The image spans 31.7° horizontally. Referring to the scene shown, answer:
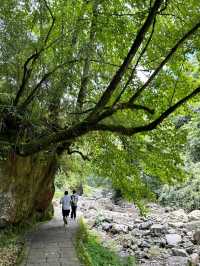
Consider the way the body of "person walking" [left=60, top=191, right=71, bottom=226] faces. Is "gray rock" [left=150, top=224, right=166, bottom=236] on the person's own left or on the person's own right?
on the person's own right

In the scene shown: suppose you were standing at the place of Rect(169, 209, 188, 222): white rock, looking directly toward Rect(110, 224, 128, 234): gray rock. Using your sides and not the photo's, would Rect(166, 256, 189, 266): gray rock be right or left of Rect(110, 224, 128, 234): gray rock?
left

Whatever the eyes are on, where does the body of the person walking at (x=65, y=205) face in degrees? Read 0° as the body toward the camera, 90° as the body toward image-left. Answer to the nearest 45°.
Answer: approximately 180°

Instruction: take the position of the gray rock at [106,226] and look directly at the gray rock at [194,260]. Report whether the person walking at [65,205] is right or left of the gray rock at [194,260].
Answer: right

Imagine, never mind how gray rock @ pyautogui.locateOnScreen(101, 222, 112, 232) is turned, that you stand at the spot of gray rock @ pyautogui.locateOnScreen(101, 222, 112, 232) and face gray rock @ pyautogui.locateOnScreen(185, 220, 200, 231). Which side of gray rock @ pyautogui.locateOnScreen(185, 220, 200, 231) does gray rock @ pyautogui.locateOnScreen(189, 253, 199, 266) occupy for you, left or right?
right

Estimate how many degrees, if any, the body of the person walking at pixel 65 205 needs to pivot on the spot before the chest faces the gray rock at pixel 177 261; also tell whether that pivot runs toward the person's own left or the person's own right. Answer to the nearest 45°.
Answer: approximately 90° to the person's own right

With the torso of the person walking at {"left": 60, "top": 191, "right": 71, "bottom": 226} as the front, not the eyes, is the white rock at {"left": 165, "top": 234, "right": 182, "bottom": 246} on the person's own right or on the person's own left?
on the person's own right

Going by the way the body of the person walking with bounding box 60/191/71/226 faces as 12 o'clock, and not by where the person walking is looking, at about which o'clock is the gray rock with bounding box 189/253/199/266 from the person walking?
The gray rock is roughly at 4 o'clock from the person walking.
